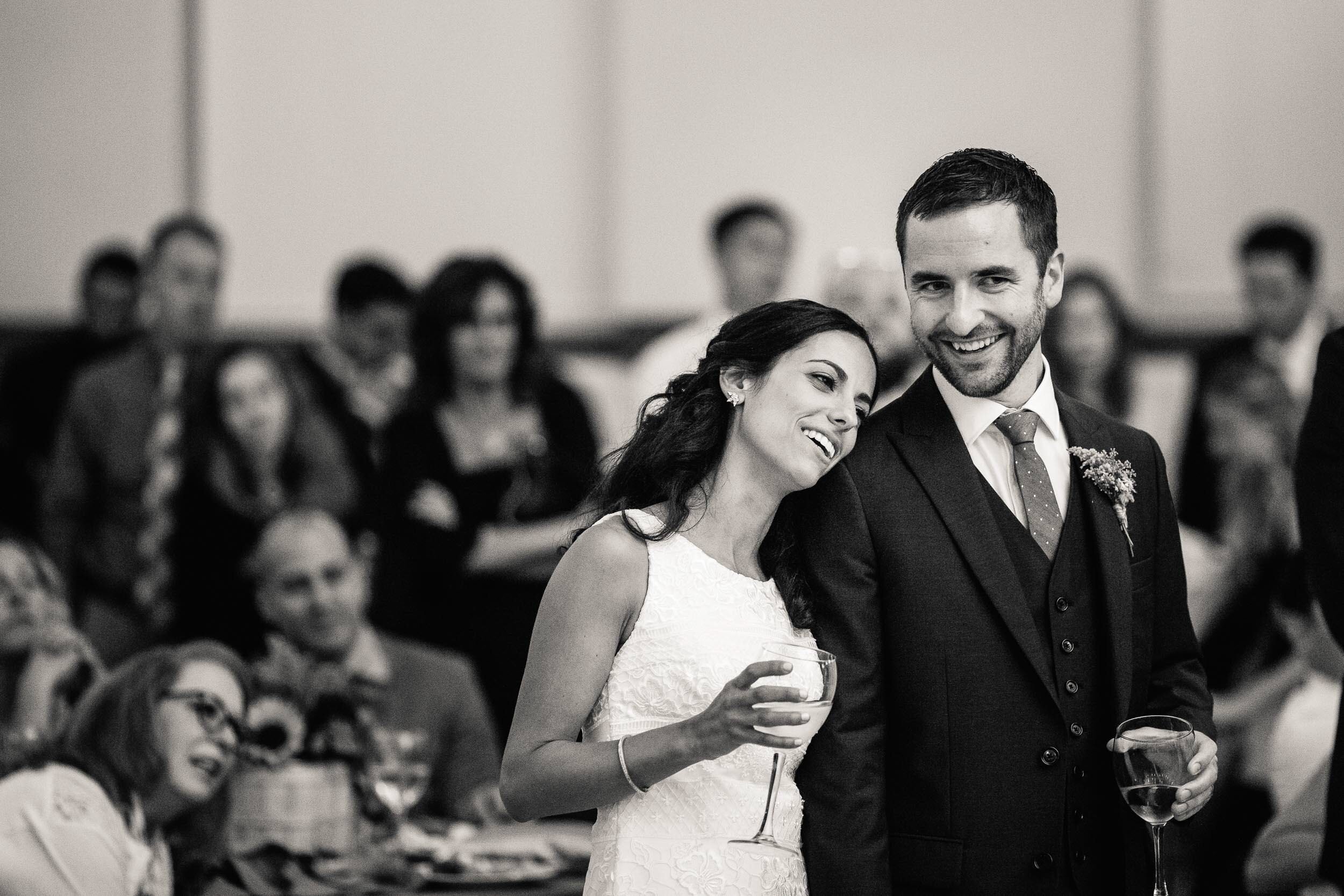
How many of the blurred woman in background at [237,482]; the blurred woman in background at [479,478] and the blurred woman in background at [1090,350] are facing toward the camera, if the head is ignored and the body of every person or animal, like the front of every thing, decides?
3

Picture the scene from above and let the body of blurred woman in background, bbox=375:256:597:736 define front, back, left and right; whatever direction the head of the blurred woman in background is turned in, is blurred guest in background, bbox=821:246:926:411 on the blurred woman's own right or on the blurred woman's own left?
on the blurred woman's own left

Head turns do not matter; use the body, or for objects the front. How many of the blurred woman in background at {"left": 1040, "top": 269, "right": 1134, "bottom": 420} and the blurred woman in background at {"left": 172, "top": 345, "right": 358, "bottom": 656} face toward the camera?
2

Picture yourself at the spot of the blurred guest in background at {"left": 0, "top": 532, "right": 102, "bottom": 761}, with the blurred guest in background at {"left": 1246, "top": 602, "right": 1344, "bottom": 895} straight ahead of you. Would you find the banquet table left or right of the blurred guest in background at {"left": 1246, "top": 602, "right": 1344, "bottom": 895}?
right

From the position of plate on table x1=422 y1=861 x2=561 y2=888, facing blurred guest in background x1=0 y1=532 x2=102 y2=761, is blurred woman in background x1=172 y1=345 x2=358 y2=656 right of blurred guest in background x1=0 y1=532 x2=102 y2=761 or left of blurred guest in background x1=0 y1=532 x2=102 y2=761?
right

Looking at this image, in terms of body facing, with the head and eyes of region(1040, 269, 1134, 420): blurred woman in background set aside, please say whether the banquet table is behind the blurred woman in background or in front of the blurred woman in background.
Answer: in front

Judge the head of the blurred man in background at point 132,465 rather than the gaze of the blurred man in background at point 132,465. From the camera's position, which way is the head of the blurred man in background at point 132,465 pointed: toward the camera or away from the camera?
toward the camera

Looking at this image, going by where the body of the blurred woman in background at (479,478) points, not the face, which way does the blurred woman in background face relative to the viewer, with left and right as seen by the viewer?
facing the viewer

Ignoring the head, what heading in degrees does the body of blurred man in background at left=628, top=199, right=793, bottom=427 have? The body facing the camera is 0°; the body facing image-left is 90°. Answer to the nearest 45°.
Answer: approximately 315°

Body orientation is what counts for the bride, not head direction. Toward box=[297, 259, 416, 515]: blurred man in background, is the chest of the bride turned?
no

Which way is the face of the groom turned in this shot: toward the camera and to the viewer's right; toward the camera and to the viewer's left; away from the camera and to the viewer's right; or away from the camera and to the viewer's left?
toward the camera and to the viewer's left

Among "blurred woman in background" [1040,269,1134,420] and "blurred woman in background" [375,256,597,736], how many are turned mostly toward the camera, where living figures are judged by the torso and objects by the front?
2

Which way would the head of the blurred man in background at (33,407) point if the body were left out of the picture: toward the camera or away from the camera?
toward the camera

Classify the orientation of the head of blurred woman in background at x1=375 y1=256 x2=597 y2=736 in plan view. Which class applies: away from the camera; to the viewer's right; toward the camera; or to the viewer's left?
toward the camera
